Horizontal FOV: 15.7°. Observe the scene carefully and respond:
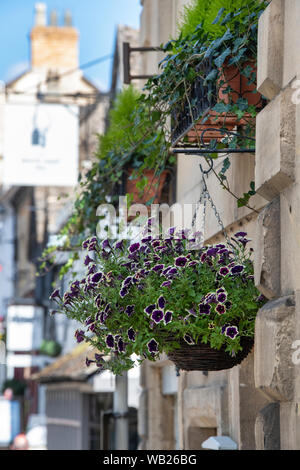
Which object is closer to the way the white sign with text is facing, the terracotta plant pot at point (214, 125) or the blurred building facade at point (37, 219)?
the terracotta plant pot

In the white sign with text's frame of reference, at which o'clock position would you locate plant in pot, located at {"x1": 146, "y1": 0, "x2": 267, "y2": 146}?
The plant in pot is roughly at 12 o'clock from the white sign with text.

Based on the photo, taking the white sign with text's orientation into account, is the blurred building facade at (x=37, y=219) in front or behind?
behind

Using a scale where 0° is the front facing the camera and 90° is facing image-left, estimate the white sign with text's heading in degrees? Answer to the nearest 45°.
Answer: approximately 0°

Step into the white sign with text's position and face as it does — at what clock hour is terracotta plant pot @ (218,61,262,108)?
The terracotta plant pot is roughly at 12 o'clock from the white sign with text.

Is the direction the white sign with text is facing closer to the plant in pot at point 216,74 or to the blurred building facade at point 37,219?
the plant in pot

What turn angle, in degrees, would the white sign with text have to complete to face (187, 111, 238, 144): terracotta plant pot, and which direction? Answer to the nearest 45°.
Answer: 0° — it already faces it
